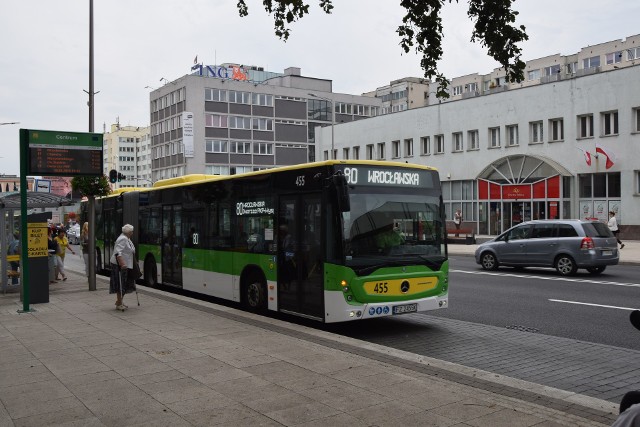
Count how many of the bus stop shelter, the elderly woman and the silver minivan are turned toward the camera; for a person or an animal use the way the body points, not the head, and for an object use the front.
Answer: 0

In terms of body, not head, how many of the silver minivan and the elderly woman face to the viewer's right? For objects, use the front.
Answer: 1

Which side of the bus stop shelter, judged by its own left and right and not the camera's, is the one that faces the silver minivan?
front

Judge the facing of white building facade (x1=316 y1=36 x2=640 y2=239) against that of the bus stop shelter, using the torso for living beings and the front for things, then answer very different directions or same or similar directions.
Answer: very different directions

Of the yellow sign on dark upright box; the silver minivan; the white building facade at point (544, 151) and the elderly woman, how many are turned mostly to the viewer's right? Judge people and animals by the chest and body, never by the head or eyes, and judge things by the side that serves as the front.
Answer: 1

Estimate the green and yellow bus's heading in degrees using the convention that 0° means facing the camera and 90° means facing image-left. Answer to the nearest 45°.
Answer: approximately 315°

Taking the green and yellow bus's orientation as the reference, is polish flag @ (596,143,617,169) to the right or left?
on its left

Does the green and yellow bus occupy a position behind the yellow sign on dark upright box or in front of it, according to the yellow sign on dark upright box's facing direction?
in front

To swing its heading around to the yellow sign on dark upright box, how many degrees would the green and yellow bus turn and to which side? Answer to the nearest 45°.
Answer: approximately 180°

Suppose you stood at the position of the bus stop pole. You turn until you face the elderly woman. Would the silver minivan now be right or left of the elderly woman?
left

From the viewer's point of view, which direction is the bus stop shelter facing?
to the viewer's right

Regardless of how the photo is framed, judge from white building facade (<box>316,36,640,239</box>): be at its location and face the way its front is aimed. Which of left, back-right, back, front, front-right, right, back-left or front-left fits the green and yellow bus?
front-left

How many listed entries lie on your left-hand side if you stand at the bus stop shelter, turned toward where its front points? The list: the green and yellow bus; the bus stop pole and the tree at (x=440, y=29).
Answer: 0
